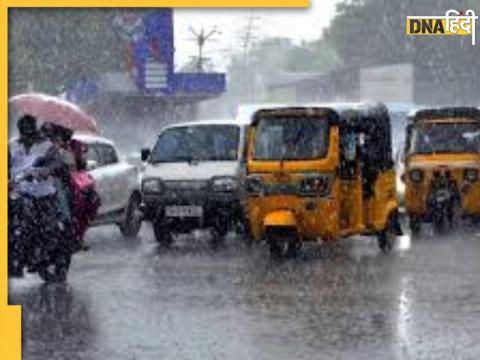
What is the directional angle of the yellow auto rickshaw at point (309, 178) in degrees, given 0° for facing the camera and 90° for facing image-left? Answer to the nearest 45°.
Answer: approximately 45°

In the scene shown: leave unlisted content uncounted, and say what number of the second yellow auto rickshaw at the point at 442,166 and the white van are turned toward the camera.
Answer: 2

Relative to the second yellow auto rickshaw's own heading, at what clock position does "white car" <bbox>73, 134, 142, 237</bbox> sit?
The white car is roughly at 3 o'clock from the second yellow auto rickshaw.

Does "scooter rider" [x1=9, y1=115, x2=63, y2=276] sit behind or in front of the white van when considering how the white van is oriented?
in front

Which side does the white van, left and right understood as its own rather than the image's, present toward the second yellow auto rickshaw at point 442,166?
left

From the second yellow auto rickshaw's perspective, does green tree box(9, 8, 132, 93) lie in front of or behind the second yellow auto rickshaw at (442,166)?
behind

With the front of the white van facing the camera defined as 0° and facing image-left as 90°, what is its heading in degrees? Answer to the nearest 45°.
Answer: approximately 0°

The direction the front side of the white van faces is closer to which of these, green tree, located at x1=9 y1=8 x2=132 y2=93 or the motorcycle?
the motorcycle

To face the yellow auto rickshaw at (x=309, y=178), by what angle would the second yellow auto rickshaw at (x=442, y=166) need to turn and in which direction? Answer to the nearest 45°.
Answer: approximately 45° to its right

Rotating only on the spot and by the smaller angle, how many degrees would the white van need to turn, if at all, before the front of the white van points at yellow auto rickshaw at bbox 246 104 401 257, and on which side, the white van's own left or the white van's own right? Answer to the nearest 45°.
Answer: approximately 45° to the white van's own left
